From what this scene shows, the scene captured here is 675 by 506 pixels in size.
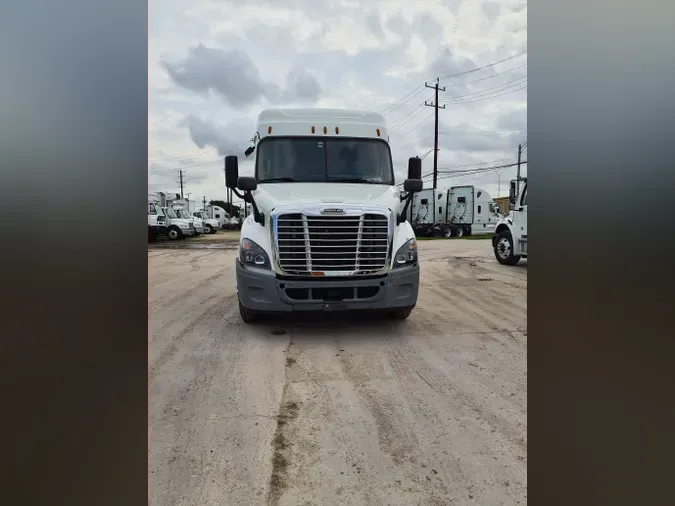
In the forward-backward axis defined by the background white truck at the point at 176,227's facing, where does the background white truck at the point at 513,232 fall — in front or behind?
in front

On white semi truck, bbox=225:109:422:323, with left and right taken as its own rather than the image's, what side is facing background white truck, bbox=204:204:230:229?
back

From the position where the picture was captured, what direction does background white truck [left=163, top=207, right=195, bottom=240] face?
facing the viewer and to the right of the viewer

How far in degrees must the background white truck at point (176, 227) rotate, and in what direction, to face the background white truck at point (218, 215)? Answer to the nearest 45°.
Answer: approximately 135° to its left

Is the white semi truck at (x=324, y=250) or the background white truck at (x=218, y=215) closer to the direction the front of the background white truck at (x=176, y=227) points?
the white semi truck

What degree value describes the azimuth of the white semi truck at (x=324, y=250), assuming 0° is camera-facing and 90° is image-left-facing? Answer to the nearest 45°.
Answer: approximately 0°
